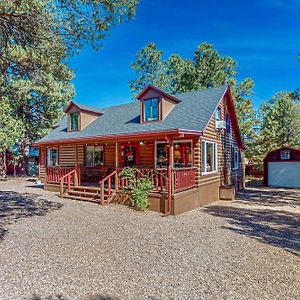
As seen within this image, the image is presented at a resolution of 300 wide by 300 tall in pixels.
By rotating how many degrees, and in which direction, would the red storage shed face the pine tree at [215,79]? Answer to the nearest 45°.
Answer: approximately 135° to its right

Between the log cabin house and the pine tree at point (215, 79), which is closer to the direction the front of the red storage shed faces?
the log cabin house

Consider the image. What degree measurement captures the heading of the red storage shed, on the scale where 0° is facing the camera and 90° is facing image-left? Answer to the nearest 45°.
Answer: approximately 0°

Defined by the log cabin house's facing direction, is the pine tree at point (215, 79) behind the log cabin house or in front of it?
behind

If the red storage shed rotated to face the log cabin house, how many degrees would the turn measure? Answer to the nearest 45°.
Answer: approximately 45° to its right

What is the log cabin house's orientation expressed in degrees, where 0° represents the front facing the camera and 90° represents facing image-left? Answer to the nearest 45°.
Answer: approximately 45°
